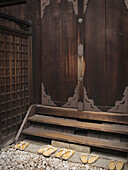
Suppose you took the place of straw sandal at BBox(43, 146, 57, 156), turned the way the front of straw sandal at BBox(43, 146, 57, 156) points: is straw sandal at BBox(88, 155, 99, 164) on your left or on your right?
on your left

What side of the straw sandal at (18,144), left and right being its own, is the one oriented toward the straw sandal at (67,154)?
left

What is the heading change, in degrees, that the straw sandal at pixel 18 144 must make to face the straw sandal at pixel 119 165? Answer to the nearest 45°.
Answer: approximately 90° to its left

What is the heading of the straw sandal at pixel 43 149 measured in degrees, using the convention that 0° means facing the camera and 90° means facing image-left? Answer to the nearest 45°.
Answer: approximately 45°

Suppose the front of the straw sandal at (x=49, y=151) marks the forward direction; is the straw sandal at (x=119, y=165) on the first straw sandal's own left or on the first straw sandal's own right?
on the first straw sandal's own left
